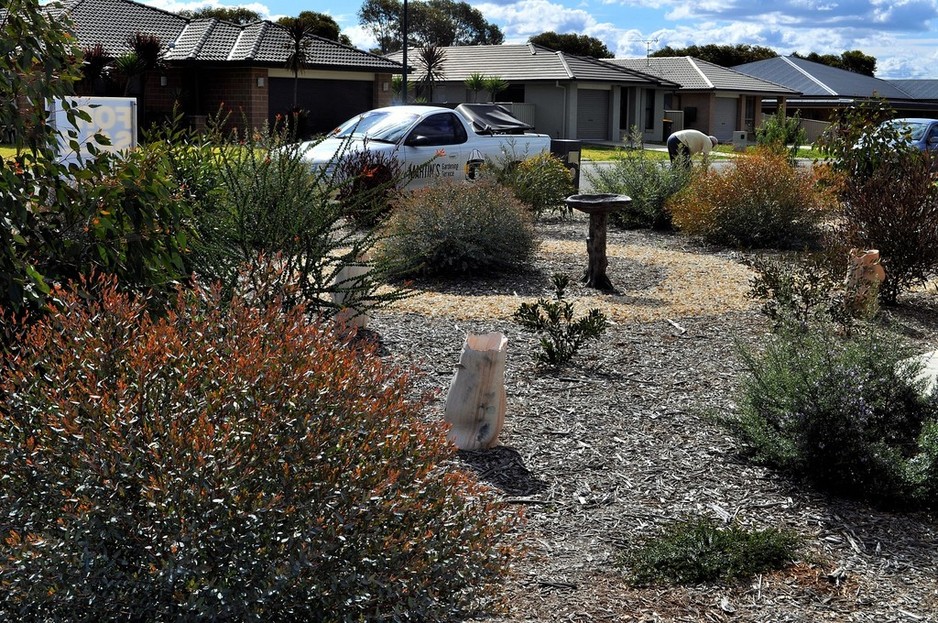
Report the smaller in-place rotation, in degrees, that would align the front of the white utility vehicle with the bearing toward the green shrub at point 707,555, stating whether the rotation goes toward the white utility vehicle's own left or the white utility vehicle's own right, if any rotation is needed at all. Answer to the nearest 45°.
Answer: approximately 45° to the white utility vehicle's own left

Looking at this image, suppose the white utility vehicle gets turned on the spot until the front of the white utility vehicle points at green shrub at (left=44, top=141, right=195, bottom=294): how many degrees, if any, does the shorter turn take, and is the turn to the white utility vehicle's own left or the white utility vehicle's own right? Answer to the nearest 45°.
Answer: approximately 45° to the white utility vehicle's own left

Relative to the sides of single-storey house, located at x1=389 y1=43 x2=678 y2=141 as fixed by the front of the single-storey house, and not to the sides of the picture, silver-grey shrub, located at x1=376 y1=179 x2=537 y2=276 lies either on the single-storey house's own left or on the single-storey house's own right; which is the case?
on the single-storey house's own right

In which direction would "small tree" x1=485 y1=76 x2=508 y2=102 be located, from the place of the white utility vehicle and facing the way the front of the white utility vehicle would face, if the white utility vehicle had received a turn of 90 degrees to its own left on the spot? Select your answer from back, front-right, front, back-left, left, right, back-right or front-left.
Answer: back-left

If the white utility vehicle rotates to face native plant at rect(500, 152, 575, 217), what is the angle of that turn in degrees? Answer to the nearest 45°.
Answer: approximately 90° to its left

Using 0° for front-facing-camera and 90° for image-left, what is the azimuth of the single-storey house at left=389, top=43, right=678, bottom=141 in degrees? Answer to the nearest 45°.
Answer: approximately 315°

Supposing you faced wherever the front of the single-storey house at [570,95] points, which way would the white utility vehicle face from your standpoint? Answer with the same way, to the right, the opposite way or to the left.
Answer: to the right

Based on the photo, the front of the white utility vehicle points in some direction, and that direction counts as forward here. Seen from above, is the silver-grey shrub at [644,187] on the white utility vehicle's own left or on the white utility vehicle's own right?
on the white utility vehicle's own left
